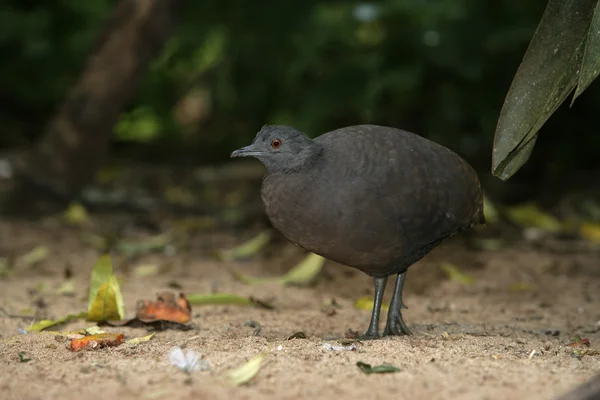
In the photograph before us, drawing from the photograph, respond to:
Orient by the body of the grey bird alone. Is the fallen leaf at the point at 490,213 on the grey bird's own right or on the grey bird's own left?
on the grey bird's own right

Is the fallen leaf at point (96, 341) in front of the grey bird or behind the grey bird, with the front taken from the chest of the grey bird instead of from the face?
in front

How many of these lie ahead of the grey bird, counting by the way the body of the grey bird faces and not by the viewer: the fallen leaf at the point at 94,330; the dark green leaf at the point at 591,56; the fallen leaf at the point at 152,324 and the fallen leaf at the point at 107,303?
3

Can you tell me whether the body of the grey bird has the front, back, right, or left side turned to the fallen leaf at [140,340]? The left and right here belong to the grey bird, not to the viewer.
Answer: front

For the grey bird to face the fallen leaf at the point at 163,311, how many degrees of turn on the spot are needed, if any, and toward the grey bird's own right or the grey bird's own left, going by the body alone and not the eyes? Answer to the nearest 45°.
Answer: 0° — it already faces it

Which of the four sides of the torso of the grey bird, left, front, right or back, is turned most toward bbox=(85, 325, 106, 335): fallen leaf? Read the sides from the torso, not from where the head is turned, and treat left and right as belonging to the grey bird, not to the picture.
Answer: front

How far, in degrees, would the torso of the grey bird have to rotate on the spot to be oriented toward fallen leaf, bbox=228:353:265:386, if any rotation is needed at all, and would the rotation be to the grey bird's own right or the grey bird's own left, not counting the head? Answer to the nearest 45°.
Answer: approximately 90° to the grey bird's own left

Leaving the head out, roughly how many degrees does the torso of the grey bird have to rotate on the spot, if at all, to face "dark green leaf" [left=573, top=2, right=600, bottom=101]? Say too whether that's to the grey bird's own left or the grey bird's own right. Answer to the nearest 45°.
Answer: approximately 180°

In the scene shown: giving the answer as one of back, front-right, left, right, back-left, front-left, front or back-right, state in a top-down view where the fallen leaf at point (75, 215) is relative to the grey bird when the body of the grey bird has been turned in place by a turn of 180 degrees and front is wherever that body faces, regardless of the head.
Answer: back-left

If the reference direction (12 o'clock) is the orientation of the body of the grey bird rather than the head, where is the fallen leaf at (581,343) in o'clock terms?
The fallen leaf is roughly at 6 o'clock from the grey bird.

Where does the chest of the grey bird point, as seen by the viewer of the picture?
to the viewer's left
